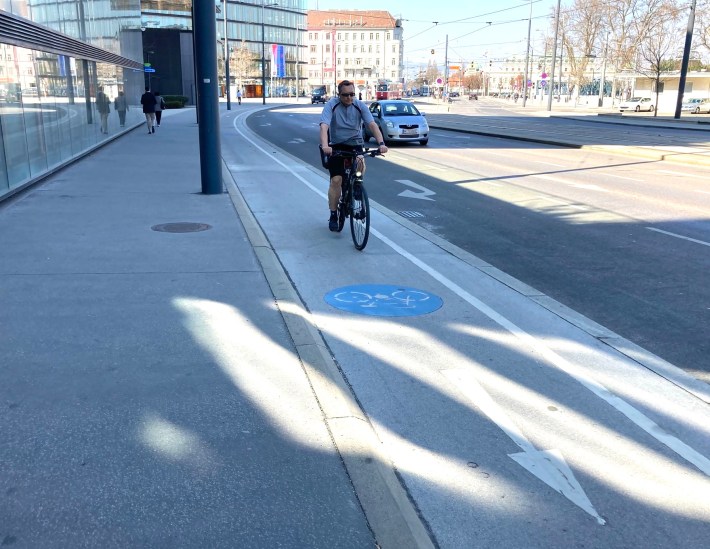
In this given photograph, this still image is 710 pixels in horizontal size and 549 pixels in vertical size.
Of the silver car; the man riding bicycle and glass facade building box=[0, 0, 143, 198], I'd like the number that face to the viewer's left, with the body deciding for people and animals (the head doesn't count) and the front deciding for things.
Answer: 0

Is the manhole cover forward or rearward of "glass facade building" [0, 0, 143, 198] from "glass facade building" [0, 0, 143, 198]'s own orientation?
forward

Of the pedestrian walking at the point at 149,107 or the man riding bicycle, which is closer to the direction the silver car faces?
the man riding bicycle

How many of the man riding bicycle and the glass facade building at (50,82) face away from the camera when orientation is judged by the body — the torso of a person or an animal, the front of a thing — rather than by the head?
0

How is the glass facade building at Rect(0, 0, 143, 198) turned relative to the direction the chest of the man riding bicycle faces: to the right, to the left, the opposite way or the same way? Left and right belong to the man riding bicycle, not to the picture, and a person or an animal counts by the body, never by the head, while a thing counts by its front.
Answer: to the left

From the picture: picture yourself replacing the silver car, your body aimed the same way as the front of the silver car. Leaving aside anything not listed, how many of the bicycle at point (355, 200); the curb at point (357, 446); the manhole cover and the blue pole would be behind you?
0

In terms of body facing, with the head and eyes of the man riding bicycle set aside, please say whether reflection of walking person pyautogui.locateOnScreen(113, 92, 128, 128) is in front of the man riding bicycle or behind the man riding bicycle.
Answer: behind

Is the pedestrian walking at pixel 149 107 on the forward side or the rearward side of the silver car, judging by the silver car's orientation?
on the rearward side

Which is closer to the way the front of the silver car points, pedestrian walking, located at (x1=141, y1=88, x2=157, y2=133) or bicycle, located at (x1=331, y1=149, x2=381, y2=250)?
the bicycle

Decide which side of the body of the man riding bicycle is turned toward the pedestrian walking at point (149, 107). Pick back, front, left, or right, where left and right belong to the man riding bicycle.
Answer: back

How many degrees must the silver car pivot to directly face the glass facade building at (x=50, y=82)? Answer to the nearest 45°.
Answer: approximately 90° to its right

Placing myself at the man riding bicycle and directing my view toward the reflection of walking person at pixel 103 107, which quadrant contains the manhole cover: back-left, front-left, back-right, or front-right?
front-left

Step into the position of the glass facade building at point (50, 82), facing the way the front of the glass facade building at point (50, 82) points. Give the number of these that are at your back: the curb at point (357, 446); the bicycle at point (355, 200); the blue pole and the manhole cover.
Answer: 0

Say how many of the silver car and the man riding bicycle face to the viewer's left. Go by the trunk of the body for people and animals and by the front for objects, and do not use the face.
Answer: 0

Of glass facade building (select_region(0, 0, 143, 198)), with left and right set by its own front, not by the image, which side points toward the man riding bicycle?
front

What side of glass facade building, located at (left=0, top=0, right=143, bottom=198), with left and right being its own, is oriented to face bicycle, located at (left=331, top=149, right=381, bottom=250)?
front

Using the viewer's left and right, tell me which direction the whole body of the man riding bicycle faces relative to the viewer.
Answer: facing the viewer

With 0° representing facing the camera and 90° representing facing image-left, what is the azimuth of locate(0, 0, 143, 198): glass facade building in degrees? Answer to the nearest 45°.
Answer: approximately 315°
